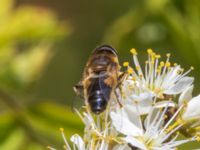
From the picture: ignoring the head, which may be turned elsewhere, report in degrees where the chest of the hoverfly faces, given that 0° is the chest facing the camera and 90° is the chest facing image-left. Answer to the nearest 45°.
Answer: approximately 180°

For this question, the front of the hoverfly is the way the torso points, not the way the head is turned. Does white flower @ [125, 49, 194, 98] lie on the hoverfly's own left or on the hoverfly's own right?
on the hoverfly's own right
